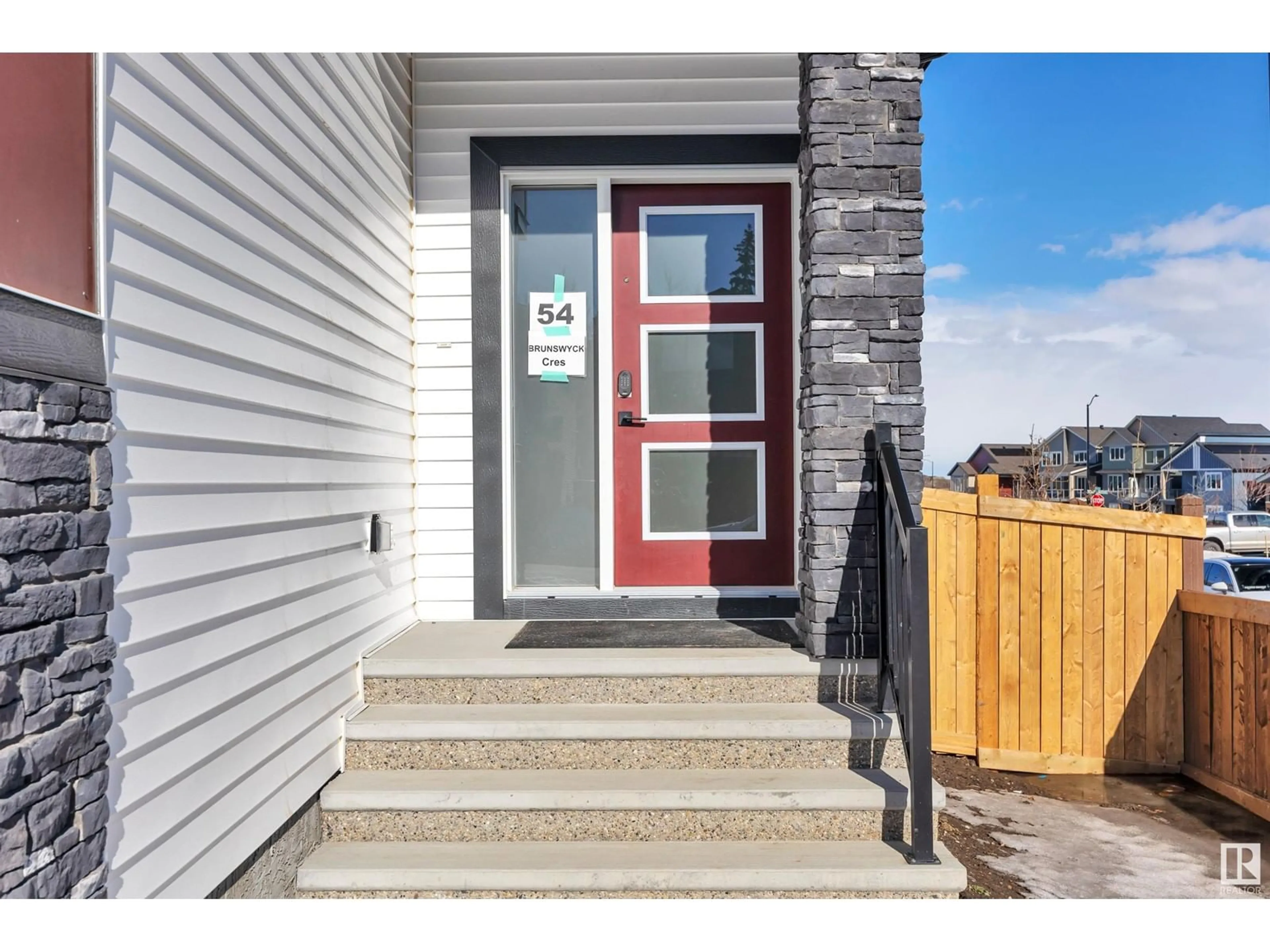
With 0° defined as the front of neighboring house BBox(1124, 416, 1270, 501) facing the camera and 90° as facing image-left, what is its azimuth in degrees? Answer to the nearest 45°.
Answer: approximately 45°

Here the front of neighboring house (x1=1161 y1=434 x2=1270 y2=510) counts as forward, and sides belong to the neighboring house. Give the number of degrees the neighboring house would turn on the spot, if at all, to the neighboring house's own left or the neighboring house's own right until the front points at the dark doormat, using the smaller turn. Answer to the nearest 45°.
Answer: approximately 45° to the neighboring house's own left

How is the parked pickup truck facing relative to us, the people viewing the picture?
facing to the right of the viewer

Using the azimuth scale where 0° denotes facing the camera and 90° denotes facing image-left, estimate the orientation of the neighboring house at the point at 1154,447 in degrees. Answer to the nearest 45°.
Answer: approximately 45°

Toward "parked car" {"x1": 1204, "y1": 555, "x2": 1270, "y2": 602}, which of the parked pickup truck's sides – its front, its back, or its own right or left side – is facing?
right

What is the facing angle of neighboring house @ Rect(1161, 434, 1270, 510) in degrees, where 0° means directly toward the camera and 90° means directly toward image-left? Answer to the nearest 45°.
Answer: approximately 45°
